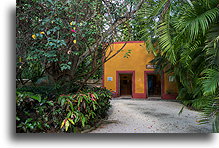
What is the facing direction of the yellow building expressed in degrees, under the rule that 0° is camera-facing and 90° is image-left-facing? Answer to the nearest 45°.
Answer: approximately 0°

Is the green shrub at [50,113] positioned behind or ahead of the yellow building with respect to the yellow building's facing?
ahead

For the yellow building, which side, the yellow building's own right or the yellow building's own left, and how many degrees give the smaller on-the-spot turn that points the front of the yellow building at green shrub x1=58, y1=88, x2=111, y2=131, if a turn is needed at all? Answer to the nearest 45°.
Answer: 0° — it already faces it
